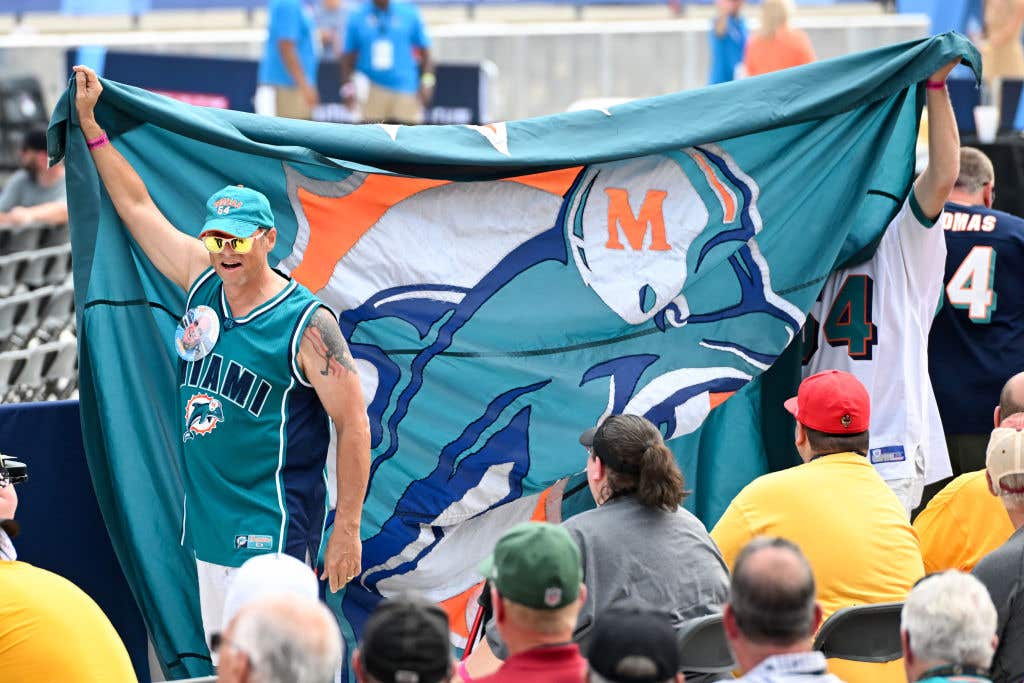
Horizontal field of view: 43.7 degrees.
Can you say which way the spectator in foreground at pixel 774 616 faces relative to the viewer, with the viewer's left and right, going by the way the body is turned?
facing away from the viewer

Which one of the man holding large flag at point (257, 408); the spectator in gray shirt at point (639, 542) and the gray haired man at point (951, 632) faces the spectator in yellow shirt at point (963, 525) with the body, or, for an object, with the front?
the gray haired man

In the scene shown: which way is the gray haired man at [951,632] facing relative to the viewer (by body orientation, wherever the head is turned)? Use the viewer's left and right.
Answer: facing away from the viewer

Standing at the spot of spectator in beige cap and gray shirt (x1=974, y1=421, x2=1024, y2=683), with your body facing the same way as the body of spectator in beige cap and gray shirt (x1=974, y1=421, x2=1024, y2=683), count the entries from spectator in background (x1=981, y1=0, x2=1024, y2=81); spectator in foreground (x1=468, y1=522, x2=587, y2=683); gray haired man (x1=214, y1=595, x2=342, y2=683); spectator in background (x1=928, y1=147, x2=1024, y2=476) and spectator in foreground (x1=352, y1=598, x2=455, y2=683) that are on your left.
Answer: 3

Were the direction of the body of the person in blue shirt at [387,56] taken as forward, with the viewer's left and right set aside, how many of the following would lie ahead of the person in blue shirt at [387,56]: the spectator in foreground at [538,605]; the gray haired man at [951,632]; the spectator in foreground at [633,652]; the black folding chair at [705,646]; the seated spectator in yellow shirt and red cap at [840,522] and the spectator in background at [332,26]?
5

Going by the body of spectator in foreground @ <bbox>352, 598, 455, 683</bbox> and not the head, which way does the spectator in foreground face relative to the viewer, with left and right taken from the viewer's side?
facing away from the viewer

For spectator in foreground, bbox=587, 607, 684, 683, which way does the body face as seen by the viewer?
away from the camera

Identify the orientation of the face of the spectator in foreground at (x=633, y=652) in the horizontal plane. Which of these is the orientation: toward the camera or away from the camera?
away from the camera

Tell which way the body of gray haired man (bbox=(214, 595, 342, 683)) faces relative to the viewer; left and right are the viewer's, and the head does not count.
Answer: facing away from the viewer and to the left of the viewer

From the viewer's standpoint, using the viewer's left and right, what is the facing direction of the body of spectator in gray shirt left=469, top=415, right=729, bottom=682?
facing away from the viewer and to the left of the viewer
